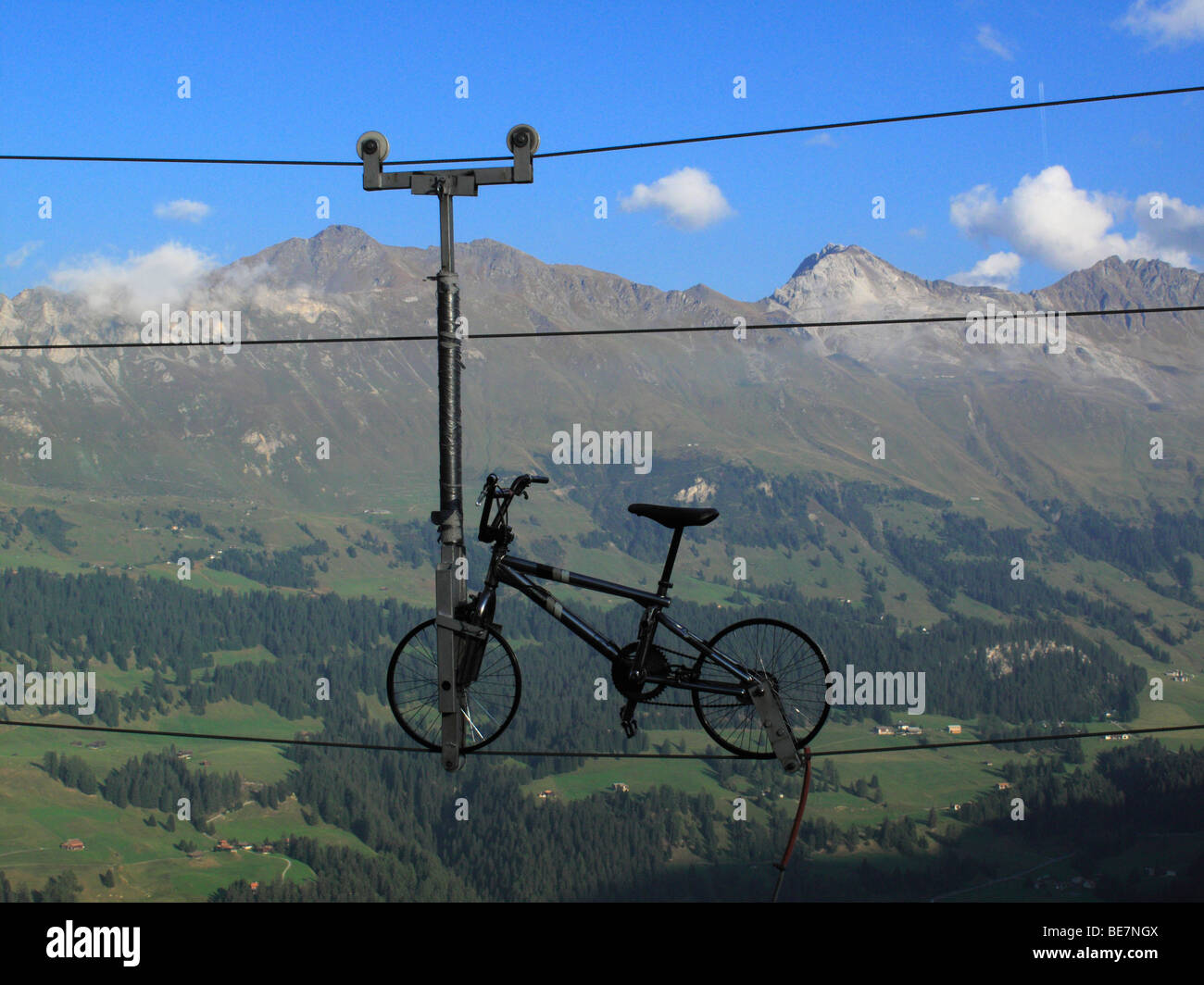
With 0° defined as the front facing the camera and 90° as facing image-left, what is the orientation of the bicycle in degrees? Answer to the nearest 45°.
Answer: approximately 90°
